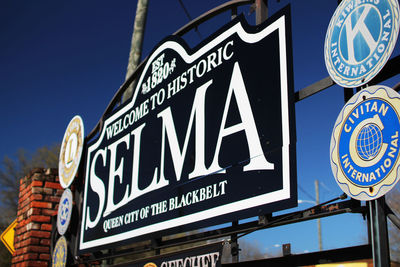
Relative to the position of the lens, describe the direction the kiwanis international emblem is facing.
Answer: facing the viewer and to the left of the viewer

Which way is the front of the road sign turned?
toward the camera

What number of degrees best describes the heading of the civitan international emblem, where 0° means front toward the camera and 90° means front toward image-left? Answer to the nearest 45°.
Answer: approximately 45°

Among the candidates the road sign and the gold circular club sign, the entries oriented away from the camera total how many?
0

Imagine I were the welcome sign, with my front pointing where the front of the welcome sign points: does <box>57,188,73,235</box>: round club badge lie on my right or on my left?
on my right

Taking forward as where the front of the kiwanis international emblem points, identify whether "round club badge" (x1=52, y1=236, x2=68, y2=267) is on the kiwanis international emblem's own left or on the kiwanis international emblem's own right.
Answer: on the kiwanis international emblem's own right

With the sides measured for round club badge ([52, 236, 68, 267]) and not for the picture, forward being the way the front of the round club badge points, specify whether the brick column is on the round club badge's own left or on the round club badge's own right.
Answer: on the round club badge's own right

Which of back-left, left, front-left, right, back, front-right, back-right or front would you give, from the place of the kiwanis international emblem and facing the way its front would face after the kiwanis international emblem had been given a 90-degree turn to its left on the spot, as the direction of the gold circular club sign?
back

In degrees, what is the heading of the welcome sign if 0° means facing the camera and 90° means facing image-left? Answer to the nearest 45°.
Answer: approximately 45°
